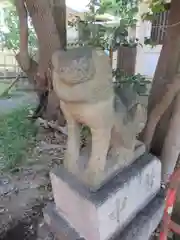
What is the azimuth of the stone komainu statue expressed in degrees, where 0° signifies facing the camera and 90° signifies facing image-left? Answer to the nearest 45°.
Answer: approximately 45°

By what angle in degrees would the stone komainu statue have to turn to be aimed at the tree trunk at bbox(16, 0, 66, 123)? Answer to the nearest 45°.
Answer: approximately 135° to its right

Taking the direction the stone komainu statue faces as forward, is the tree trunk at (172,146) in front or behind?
behind

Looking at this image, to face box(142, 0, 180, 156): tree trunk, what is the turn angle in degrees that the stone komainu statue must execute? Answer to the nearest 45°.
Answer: approximately 180°
